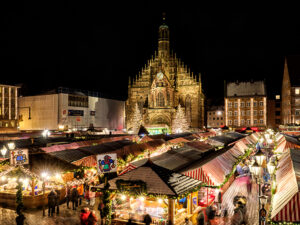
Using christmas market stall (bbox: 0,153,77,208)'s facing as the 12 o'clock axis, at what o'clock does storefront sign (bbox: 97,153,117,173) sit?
The storefront sign is roughly at 11 o'clock from the christmas market stall.

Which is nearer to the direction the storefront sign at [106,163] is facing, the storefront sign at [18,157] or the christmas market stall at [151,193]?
the christmas market stall

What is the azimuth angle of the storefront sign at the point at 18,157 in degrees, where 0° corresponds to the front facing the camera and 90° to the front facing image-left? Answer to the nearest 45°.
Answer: approximately 0°

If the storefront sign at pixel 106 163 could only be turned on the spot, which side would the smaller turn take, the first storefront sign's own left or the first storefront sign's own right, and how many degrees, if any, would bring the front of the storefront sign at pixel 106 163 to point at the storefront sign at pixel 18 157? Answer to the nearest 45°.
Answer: approximately 135° to the first storefront sign's own right

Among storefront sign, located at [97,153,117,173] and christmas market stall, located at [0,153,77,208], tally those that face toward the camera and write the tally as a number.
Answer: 2

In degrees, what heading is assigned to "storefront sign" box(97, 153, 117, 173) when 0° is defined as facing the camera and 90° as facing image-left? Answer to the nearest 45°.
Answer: approximately 0°
